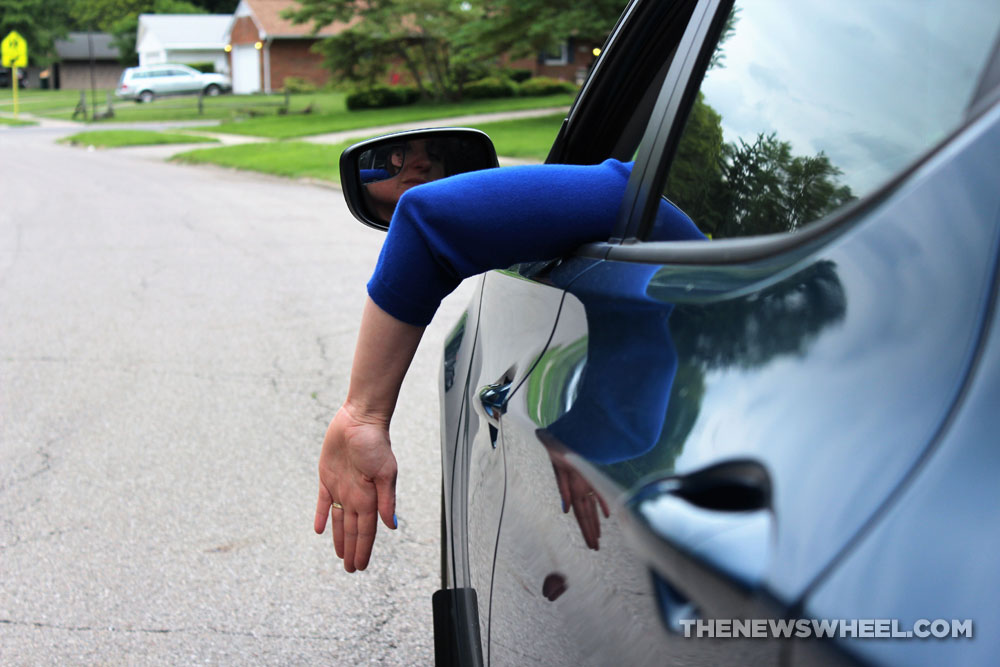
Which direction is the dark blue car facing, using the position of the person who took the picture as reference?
facing away from the viewer and to the left of the viewer

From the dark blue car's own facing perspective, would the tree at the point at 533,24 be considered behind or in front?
in front

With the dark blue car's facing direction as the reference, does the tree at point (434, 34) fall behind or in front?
in front

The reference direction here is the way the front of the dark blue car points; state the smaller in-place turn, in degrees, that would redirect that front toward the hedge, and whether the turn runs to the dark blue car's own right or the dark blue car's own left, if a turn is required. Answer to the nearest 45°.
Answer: approximately 45° to the dark blue car's own right

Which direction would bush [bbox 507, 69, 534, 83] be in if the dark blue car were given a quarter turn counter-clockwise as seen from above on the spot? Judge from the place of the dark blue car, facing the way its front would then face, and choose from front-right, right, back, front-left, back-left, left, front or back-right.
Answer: back-right

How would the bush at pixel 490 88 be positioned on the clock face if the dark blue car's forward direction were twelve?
The bush is roughly at 1 o'clock from the dark blue car.
